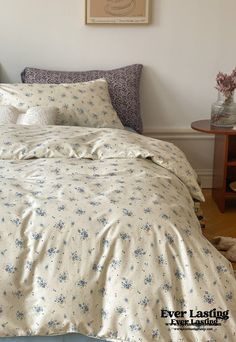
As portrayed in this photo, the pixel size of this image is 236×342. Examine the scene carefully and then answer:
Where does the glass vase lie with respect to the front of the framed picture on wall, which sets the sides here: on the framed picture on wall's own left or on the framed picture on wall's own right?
on the framed picture on wall's own left

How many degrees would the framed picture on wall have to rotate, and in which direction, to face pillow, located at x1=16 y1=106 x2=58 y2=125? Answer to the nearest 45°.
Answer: approximately 45° to its right

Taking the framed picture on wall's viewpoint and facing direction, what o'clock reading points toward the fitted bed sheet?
The fitted bed sheet is roughly at 12 o'clock from the framed picture on wall.

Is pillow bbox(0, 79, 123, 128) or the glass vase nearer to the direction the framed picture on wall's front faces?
the pillow

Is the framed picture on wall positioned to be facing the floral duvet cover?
yes

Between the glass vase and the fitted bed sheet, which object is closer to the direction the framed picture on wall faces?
the fitted bed sheet

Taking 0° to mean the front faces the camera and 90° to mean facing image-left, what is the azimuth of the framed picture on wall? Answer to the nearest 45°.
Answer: approximately 0°

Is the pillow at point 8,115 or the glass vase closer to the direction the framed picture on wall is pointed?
the pillow
